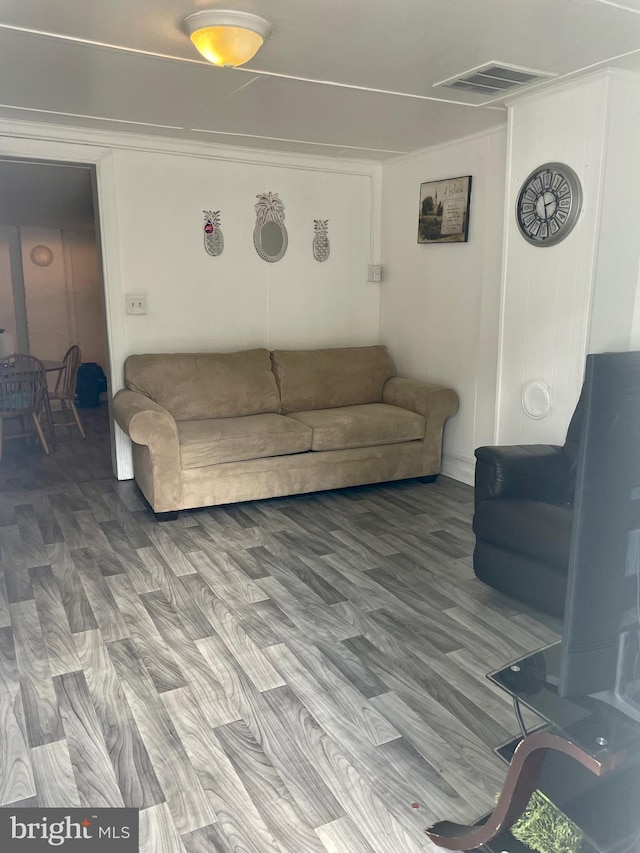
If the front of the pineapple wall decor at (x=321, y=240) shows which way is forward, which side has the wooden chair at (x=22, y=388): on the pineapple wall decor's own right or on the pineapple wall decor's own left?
on the pineapple wall decor's own right

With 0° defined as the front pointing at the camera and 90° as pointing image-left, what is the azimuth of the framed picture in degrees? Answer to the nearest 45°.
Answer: approximately 45°

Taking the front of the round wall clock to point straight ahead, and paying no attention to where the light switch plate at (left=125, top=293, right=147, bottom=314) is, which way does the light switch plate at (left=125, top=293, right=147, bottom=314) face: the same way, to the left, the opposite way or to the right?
to the left

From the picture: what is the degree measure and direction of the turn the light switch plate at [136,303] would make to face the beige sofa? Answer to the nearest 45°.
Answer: approximately 45° to its left

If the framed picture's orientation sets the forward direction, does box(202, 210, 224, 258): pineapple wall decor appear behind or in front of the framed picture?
in front

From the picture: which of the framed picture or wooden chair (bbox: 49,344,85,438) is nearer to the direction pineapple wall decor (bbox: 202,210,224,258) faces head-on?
the framed picture

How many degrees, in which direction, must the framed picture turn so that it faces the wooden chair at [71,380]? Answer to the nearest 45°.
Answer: approximately 45° to its right

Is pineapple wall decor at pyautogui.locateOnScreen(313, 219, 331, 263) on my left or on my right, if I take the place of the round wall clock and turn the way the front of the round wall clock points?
on my right
